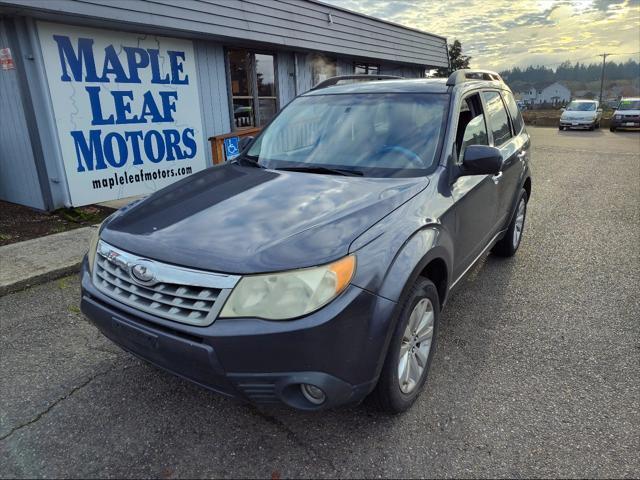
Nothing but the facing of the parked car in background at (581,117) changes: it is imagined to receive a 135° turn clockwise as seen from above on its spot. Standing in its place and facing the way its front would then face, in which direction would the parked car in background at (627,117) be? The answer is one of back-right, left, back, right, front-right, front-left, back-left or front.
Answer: right

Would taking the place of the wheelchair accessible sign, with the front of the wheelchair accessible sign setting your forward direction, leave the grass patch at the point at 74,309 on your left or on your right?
on your right

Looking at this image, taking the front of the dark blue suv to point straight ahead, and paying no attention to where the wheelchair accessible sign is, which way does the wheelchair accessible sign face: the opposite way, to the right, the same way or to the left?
to the left

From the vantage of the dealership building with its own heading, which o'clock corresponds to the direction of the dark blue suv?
The dark blue suv is roughly at 1 o'clock from the dealership building.

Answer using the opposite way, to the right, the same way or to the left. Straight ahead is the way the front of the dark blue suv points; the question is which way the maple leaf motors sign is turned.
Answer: to the left

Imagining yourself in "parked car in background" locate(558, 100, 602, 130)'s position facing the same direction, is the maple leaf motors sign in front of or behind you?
in front

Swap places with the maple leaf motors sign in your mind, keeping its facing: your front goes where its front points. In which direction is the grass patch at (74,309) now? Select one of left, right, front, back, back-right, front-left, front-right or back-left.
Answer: front-right

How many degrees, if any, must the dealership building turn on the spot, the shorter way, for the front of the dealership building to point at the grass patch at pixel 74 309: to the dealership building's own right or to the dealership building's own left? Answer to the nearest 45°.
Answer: approximately 45° to the dealership building's own right

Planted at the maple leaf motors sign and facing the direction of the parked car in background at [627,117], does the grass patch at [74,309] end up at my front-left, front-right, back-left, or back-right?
back-right

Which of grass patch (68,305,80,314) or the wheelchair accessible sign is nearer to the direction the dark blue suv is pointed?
the grass patch

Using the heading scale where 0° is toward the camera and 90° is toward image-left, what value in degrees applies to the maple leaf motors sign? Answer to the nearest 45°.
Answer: approximately 315°

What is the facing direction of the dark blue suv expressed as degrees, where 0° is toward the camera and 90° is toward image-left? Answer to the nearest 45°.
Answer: approximately 45°

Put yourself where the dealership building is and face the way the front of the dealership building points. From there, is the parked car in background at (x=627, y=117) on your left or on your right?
on your left

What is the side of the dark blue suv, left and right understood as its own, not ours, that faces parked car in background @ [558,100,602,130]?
back
